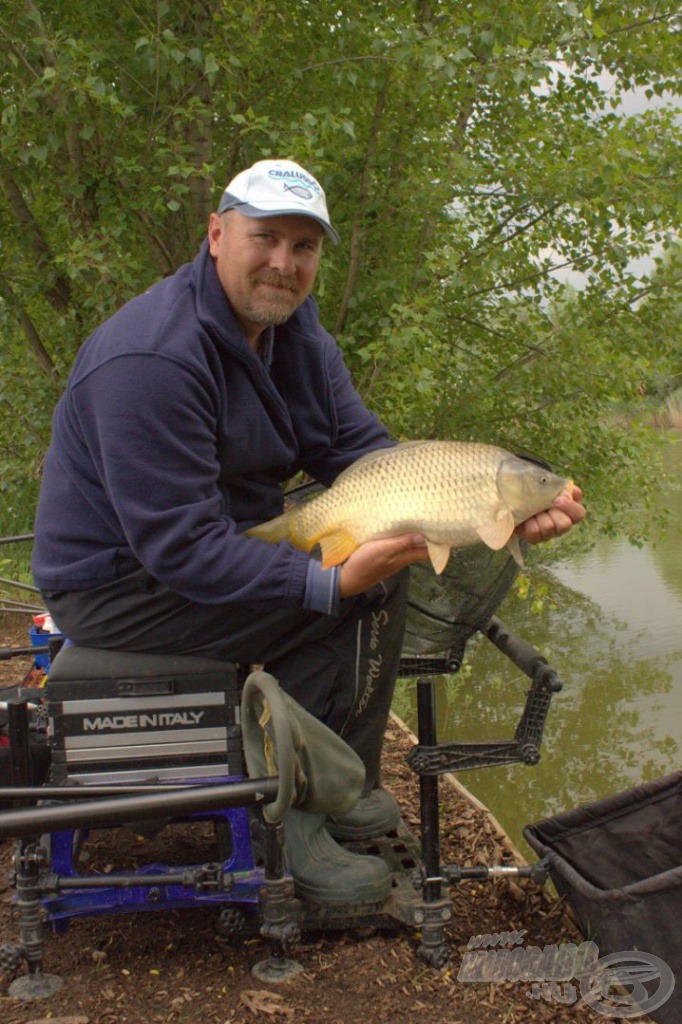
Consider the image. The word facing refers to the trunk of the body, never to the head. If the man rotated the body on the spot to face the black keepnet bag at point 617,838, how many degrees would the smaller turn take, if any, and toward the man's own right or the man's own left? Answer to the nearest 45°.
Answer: approximately 45° to the man's own left

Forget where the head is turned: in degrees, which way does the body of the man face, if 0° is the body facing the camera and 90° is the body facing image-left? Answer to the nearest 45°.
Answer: approximately 315°
